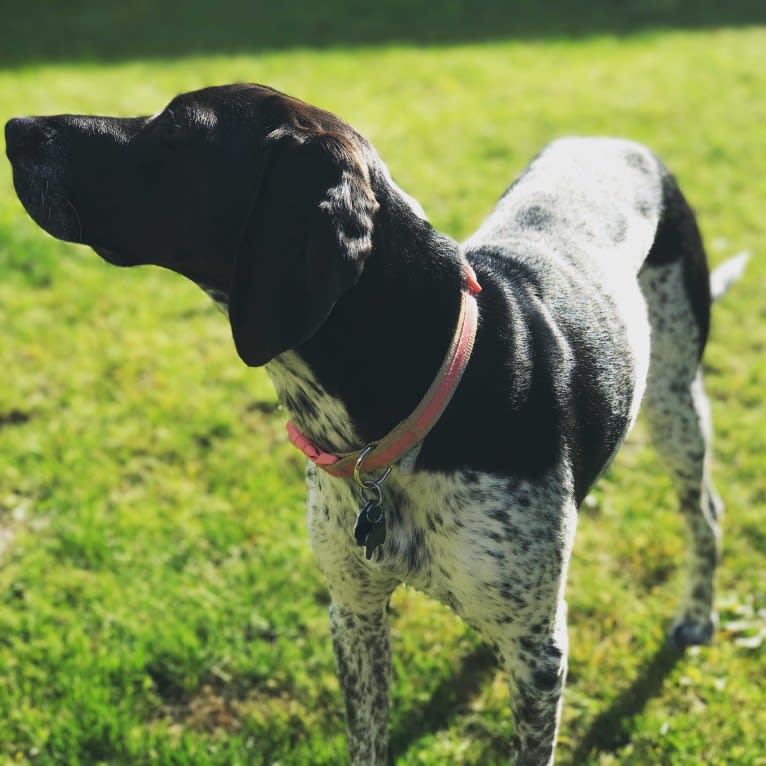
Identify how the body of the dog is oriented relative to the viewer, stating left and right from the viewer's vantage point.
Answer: facing the viewer and to the left of the viewer
